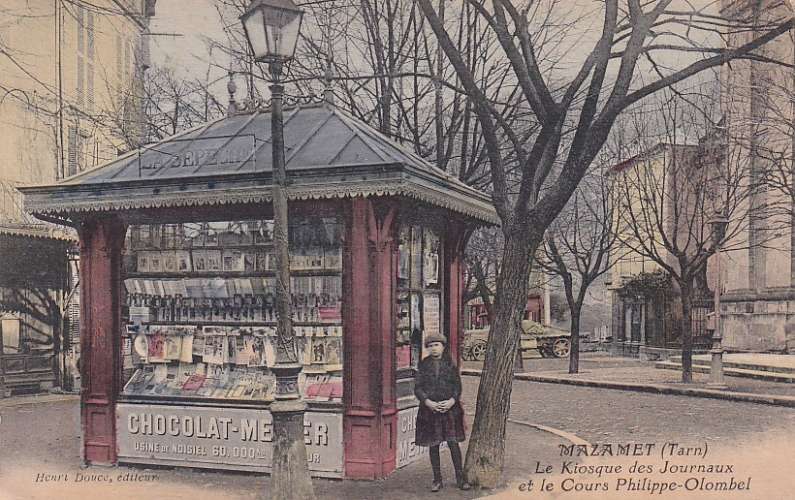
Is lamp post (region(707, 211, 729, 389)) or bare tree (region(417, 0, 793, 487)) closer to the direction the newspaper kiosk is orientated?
the bare tree

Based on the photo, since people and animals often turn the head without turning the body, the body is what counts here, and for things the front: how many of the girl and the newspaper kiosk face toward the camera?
2

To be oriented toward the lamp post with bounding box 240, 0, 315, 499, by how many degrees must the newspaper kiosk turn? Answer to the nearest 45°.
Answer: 0° — it already faces it

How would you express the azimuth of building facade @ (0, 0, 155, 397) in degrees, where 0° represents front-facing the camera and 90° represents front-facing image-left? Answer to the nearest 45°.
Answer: approximately 315°
